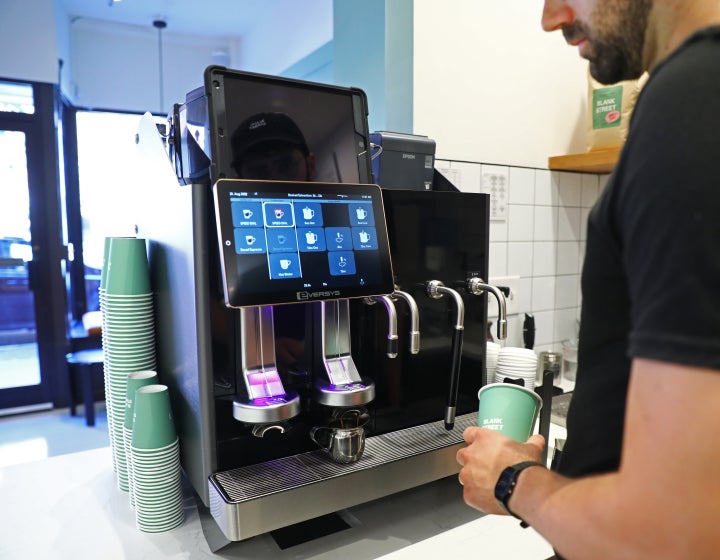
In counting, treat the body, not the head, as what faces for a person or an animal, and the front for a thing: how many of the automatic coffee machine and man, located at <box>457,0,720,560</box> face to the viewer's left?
1

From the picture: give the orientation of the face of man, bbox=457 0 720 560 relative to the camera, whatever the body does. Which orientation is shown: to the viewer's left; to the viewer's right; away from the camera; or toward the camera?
to the viewer's left

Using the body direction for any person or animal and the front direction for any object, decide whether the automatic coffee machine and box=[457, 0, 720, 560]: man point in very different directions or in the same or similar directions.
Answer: very different directions

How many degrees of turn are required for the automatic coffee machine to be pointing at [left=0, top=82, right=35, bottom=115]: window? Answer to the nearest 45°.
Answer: approximately 180°

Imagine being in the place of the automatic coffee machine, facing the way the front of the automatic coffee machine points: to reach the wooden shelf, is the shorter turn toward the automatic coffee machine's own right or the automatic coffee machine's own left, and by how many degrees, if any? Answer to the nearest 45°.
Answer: approximately 90° to the automatic coffee machine's own left

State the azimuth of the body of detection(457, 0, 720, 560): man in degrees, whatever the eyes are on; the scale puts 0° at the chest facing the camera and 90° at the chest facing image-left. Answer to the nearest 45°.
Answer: approximately 90°

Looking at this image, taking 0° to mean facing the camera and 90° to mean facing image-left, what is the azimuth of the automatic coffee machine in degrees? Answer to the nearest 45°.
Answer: approximately 315°

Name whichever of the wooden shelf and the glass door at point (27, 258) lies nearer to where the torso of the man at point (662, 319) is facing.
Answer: the glass door

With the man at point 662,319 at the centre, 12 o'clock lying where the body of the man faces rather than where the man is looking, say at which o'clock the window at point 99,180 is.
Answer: The window is roughly at 1 o'clock from the man.
